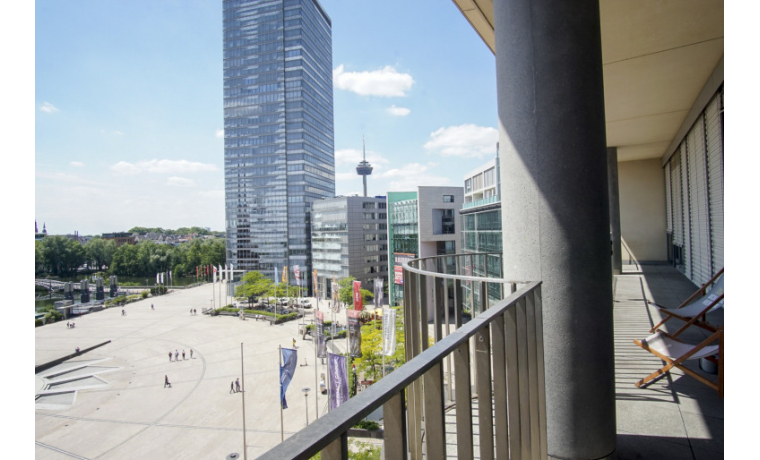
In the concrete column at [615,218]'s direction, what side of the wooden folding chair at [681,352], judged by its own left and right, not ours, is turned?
right

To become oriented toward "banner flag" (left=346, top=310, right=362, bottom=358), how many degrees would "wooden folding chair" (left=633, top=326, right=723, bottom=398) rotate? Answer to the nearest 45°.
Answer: approximately 45° to its right

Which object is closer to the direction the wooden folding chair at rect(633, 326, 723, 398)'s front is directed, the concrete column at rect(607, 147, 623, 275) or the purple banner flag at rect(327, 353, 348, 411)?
the purple banner flag

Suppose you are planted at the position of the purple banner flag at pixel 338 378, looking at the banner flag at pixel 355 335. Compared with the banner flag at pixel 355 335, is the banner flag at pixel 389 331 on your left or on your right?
right

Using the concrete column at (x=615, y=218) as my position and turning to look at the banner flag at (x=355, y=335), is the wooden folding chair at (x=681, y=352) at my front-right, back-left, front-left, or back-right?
back-left

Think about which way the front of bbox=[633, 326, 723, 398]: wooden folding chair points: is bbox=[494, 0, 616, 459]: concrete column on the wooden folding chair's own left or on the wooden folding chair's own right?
on the wooden folding chair's own left

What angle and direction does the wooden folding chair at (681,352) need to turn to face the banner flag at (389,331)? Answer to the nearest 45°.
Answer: approximately 45° to its right

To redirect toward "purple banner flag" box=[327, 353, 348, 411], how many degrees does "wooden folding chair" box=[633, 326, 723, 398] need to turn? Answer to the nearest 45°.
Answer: approximately 45° to its right

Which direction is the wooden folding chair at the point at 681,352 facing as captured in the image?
to the viewer's left
